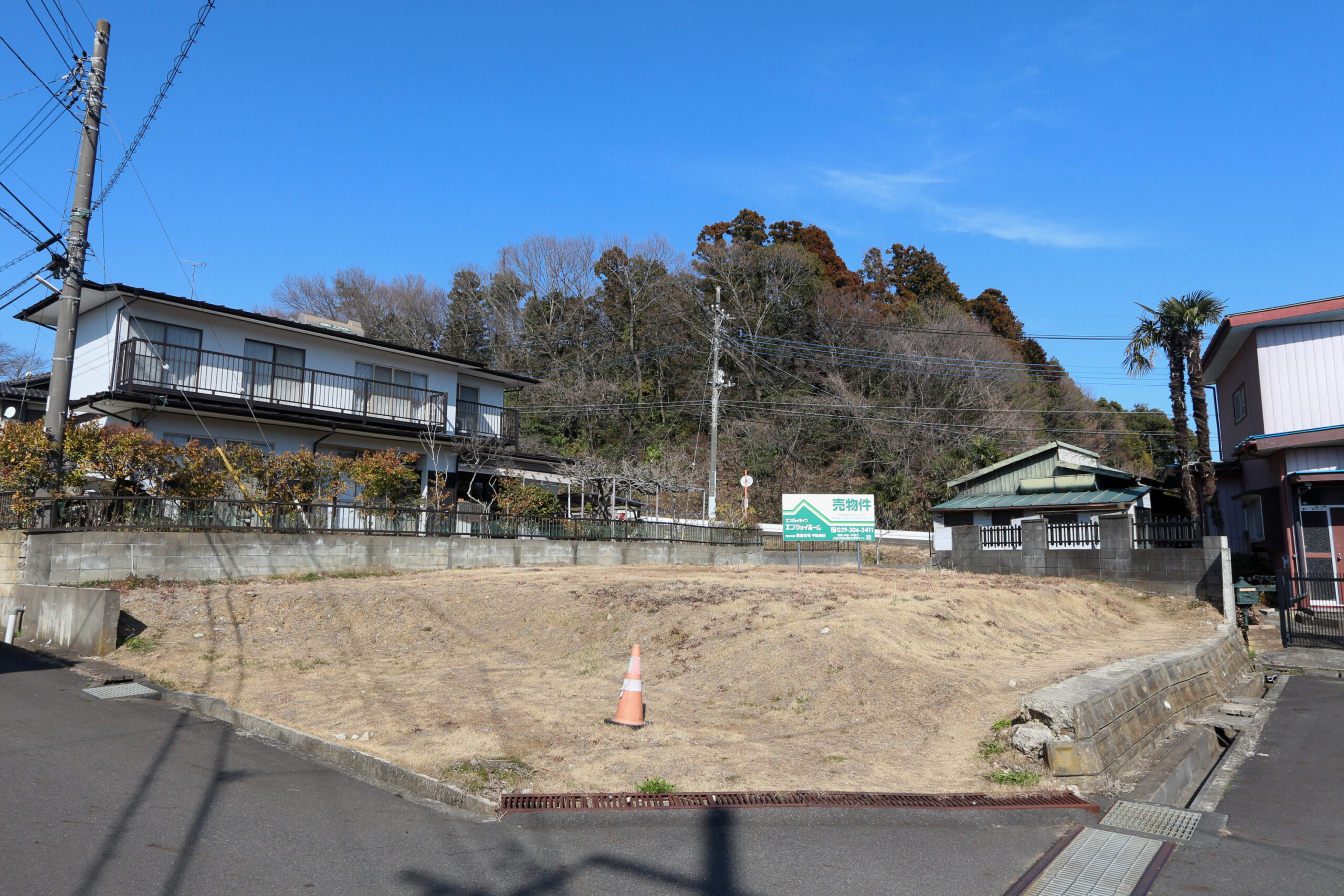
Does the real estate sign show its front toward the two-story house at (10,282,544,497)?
no

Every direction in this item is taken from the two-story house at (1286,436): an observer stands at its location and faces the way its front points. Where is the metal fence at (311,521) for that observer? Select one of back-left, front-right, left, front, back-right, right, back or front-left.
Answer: front-right

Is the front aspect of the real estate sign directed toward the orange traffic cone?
yes

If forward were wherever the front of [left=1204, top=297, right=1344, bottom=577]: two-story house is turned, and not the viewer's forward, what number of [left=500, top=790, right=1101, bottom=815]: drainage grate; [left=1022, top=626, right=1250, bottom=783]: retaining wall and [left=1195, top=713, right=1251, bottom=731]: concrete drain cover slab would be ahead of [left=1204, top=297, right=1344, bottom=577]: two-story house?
3

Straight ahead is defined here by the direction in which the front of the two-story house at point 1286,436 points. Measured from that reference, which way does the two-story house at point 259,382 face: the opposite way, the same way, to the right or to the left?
to the left

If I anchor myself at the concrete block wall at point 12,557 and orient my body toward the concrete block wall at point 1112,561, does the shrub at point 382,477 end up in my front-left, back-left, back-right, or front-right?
front-left

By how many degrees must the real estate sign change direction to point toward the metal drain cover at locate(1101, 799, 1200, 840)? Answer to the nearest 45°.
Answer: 0° — it already faces it

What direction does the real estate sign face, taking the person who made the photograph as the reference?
facing the viewer

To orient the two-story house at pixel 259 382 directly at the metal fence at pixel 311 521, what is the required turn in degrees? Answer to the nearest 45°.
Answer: approximately 45° to its right

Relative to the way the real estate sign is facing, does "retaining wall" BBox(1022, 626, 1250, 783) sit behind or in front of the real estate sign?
in front

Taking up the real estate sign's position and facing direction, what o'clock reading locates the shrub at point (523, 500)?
The shrub is roughly at 4 o'clock from the real estate sign.

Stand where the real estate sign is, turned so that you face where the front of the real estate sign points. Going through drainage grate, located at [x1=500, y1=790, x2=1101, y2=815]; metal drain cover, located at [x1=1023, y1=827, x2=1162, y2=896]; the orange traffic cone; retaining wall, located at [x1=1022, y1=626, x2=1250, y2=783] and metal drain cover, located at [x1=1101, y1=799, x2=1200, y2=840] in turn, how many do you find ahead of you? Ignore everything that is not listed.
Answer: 5
